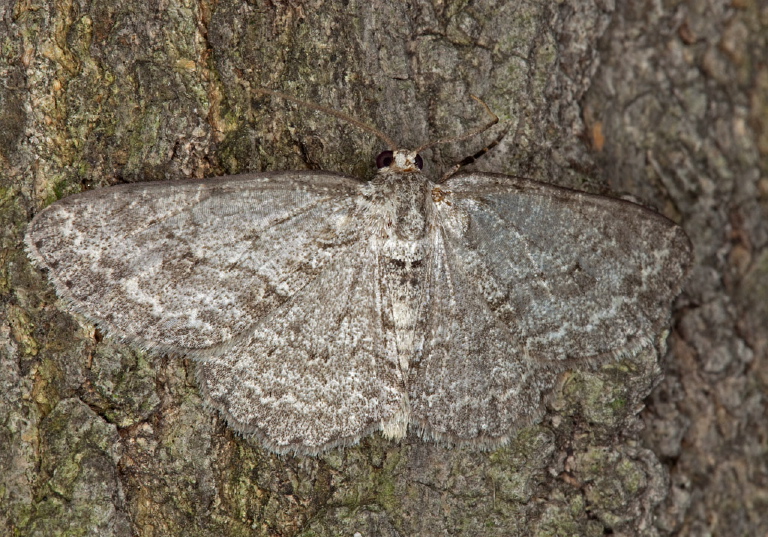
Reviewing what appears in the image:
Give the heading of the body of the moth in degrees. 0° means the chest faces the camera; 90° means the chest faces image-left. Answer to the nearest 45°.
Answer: approximately 180°
